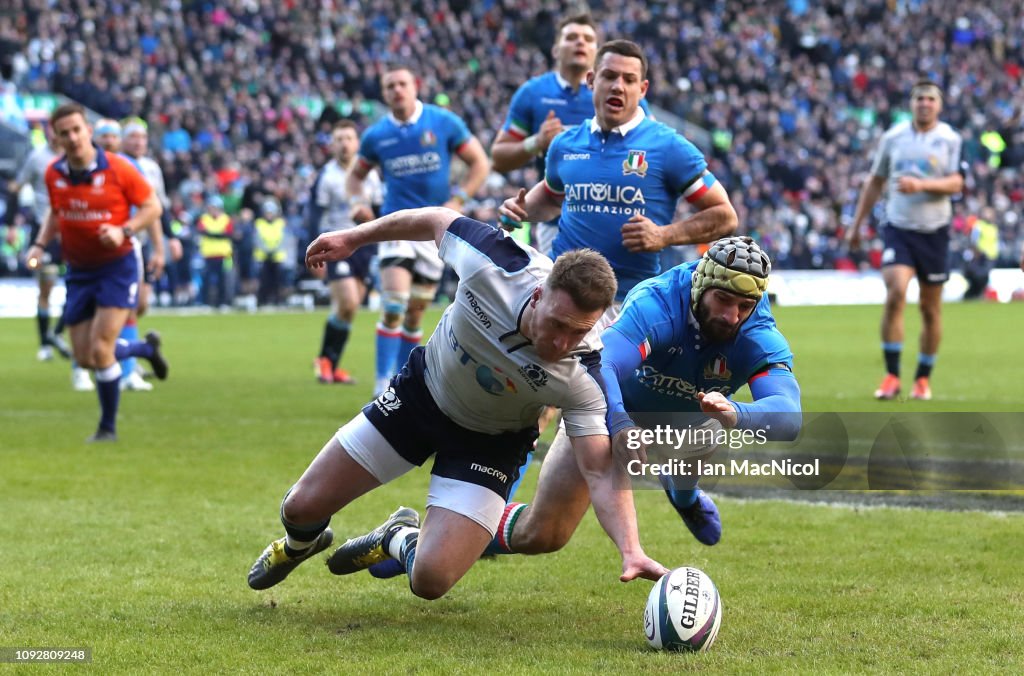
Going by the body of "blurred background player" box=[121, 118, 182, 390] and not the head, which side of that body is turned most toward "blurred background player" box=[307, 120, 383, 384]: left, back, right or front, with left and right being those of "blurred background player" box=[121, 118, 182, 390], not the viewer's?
left

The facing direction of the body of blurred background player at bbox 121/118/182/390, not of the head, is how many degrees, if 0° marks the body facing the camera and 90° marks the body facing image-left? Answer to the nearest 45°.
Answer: approximately 0°

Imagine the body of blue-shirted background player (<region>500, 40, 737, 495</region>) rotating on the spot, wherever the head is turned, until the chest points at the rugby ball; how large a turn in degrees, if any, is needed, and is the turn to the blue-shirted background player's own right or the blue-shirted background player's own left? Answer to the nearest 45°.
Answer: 0° — they already face it

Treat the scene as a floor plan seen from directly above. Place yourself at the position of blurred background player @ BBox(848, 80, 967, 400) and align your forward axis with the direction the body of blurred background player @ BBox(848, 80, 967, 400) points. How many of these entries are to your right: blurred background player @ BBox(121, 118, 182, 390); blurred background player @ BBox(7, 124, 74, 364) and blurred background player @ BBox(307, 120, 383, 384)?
3

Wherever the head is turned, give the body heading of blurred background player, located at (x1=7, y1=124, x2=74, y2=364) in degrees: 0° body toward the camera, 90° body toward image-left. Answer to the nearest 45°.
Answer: approximately 315°
